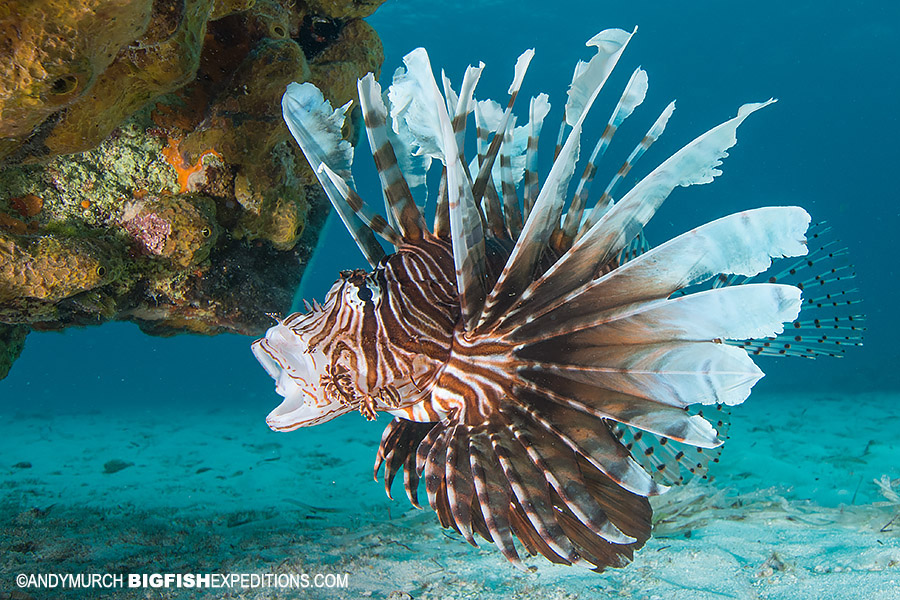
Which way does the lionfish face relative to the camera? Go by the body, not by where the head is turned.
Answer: to the viewer's left
